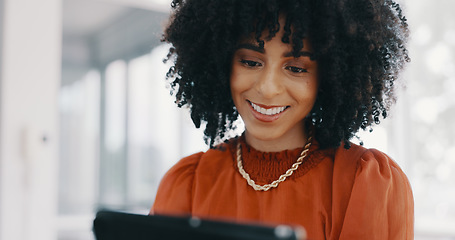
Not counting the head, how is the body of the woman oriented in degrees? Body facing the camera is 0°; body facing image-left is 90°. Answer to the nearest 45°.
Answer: approximately 45°
